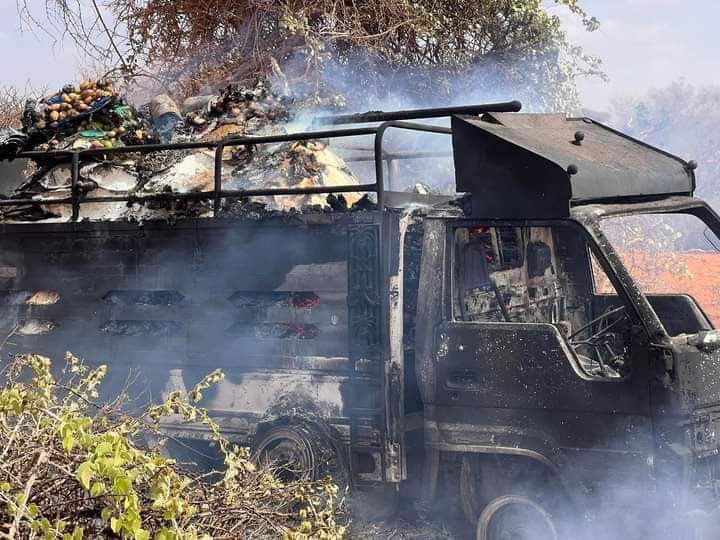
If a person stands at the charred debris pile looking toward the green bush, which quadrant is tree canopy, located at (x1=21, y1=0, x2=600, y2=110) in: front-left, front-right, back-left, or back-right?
back-left

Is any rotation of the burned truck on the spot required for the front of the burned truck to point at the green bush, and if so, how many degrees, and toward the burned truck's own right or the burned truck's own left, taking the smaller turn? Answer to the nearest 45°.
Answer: approximately 90° to the burned truck's own right

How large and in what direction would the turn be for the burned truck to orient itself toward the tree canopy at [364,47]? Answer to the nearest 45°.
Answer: approximately 135° to its left
